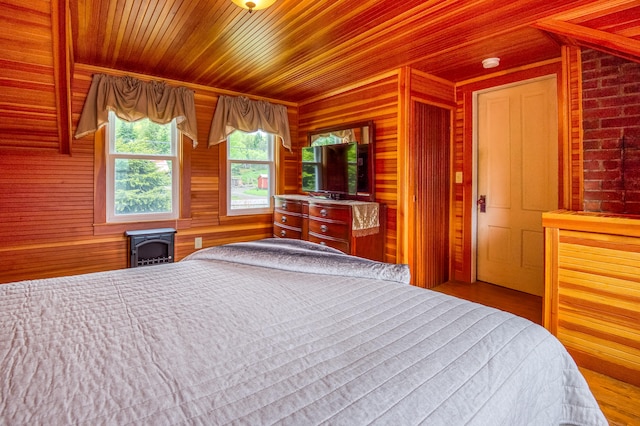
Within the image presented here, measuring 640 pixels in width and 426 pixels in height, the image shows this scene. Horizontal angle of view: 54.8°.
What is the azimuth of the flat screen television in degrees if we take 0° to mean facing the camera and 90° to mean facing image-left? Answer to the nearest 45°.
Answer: approximately 45°

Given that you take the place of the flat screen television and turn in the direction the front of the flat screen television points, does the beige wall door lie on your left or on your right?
on your left

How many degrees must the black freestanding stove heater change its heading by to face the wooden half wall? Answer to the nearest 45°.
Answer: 0° — it already faces it

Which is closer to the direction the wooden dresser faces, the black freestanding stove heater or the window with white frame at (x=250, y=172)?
the black freestanding stove heater

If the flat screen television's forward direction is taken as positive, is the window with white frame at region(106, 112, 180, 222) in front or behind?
in front

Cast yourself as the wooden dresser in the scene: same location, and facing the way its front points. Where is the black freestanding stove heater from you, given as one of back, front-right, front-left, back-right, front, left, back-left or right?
front-right

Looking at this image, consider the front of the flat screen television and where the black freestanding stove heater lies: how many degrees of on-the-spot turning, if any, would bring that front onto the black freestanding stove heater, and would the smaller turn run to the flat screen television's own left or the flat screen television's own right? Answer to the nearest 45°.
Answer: approximately 45° to the flat screen television's own right

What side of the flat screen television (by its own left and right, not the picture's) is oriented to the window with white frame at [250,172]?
right

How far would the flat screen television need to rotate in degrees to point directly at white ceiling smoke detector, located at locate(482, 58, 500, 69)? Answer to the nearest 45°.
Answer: approximately 90° to its left

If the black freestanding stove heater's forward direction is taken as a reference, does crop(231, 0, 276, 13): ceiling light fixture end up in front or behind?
in front

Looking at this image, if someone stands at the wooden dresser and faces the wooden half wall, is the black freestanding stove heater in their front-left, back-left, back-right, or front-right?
back-right

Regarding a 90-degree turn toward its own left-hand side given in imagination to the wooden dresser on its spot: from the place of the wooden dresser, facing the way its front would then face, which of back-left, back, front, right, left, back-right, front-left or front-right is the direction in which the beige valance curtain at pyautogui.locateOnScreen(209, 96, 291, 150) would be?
back
